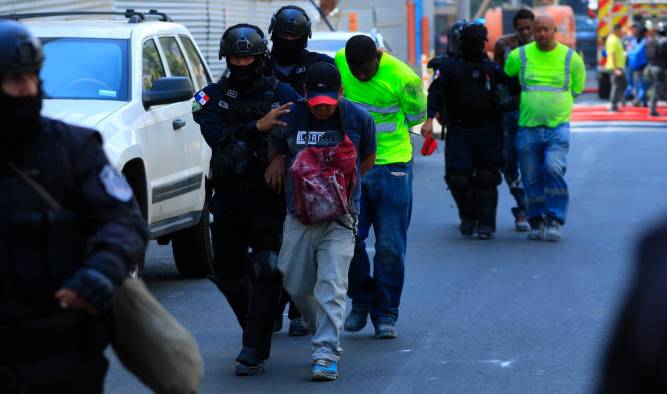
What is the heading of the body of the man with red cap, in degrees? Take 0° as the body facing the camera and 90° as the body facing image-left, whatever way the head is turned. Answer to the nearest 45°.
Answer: approximately 0°

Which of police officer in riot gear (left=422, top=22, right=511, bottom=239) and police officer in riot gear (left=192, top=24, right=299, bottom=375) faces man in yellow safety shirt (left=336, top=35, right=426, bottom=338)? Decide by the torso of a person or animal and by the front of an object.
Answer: police officer in riot gear (left=422, top=22, right=511, bottom=239)

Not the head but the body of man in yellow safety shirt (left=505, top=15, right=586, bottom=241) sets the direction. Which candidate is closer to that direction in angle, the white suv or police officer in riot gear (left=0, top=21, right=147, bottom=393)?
the police officer in riot gear

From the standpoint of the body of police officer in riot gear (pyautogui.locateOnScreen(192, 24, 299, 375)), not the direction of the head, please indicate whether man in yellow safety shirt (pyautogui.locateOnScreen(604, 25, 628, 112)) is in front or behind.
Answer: behind

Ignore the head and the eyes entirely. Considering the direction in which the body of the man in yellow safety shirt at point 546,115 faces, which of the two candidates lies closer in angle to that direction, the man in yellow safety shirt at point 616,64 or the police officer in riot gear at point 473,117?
the police officer in riot gear

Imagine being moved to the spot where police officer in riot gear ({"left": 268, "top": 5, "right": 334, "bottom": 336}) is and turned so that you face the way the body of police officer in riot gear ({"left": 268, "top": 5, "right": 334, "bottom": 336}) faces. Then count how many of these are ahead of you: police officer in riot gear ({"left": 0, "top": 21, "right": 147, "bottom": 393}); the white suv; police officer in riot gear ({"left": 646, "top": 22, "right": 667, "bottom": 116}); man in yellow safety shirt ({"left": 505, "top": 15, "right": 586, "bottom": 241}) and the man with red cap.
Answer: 2

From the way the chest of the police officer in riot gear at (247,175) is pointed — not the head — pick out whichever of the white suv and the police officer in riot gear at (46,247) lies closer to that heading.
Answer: the police officer in riot gear

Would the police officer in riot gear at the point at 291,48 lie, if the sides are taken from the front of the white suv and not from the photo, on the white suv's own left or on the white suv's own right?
on the white suv's own left

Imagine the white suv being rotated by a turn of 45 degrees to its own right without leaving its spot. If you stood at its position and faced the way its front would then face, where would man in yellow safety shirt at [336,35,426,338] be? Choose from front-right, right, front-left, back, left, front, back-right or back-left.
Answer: back-left

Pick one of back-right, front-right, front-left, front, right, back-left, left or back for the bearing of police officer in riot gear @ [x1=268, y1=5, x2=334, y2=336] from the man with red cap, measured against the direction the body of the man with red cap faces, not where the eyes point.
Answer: back
